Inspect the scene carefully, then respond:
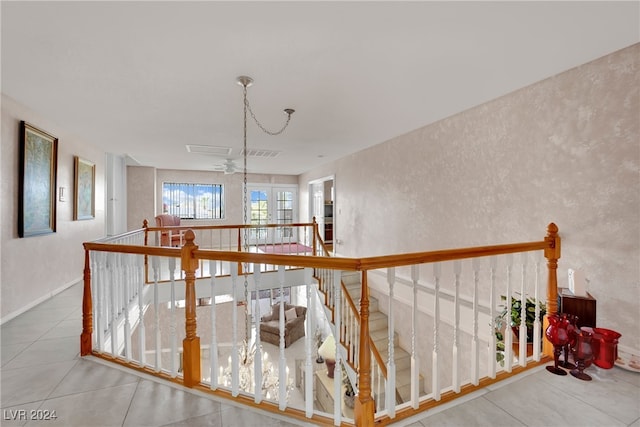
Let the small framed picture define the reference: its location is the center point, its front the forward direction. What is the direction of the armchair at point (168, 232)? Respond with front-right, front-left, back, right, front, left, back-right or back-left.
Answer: left

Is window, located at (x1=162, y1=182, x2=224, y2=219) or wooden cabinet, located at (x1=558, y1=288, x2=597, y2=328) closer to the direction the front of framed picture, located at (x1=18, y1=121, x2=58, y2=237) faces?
the wooden cabinet

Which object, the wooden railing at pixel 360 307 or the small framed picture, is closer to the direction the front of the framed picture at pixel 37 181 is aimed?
the wooden railing

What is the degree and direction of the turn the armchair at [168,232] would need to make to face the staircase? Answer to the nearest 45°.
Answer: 0° — it already faces it

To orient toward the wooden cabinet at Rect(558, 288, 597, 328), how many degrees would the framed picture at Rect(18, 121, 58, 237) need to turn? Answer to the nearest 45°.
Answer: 0° — it already faces it

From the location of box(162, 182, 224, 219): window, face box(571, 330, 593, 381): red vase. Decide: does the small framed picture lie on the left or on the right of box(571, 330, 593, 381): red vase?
right

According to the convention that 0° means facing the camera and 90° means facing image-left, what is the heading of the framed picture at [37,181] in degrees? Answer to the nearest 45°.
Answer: approximately 315°

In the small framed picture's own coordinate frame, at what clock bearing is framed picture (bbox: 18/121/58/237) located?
The framed picture is roughly at 2 o'clock from the small framed picture.

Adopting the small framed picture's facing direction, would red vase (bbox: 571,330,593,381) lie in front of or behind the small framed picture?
in front

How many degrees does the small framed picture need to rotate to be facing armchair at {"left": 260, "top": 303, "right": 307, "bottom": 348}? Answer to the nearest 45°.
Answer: approximately 45° to its left

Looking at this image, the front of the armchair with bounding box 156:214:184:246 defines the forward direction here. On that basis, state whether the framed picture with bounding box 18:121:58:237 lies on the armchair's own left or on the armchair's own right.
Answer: on the armchair's own right

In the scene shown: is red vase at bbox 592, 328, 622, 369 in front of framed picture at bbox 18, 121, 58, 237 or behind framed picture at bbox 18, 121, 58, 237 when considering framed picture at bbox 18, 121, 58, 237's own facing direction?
in front
